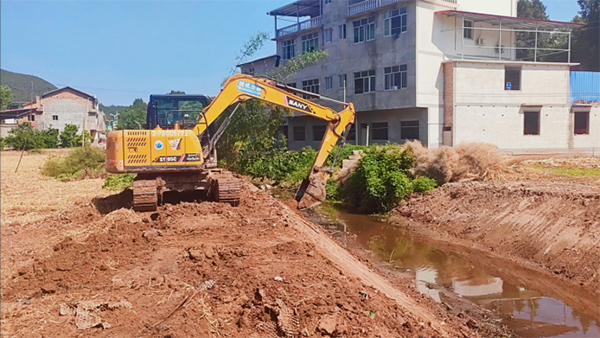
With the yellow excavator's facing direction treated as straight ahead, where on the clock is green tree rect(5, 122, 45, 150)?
The green tree is roughly at 8 o'clock from the yellow excavator.

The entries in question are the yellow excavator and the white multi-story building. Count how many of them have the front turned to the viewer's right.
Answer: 1

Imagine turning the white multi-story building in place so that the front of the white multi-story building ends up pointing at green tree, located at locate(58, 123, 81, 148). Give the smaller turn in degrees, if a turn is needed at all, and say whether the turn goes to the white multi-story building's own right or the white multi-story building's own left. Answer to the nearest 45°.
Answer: approximately 45° to the white multi-story building's own right

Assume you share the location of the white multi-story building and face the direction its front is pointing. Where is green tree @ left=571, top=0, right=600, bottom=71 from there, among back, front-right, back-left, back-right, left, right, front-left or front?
back

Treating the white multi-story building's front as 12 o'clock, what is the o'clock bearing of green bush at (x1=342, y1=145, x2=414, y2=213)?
The green bush is roughly at 11 o'clock from the white multi-story building.

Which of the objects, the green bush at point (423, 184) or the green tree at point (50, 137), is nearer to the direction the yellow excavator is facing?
the green bush

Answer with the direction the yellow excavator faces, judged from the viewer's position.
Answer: facing to the right of the viewer

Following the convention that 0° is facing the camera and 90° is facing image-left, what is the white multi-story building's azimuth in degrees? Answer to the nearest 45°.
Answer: approximately 45°

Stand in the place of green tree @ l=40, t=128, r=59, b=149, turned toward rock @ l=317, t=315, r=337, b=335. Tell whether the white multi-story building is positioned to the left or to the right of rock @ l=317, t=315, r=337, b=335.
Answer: left
